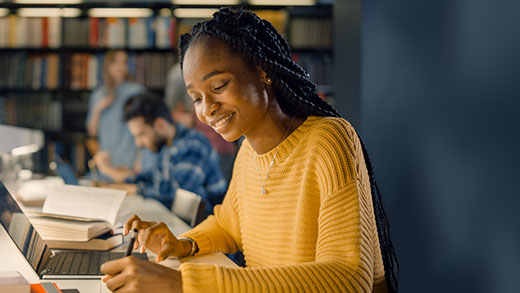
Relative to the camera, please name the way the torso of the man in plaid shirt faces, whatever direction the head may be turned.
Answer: to the viewer's left

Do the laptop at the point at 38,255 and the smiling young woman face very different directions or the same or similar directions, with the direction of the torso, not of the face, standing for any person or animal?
very different directions

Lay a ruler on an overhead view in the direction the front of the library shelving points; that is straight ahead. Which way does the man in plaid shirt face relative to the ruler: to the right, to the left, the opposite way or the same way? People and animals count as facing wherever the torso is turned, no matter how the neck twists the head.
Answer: to the right

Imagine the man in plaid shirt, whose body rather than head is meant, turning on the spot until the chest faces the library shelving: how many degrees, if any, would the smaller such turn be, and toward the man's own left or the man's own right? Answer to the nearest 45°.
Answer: approximately 90° to the man's own right

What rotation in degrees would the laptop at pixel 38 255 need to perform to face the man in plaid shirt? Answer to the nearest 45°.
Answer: approximately 90° to its left

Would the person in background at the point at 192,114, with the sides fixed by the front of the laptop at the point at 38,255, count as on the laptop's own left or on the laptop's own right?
on the laptop's own left

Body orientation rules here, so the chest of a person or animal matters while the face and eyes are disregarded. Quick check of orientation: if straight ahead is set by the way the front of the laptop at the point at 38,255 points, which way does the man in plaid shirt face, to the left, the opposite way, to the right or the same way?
the opposite way

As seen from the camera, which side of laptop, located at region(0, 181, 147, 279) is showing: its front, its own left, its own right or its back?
right
